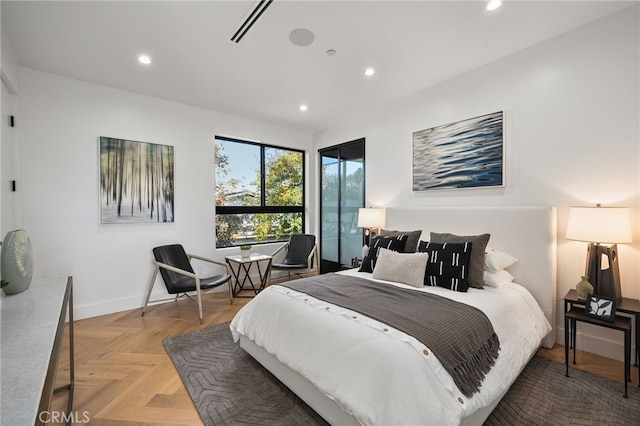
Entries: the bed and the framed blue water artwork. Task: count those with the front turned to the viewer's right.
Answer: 0

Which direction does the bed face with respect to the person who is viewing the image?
facing the viewer and to the left of the viewer

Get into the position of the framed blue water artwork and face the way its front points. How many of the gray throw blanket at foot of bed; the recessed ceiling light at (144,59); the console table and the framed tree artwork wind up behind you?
0

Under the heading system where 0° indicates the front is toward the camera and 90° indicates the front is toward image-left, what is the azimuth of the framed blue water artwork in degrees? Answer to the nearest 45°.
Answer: approximately 45°

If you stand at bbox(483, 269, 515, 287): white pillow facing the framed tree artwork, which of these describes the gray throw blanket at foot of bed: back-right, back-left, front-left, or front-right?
front-left

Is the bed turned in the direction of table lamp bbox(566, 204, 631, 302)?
no

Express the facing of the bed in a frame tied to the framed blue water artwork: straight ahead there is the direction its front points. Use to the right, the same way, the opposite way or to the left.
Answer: the same way

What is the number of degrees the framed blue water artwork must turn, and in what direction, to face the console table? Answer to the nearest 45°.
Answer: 0° — it already faces it

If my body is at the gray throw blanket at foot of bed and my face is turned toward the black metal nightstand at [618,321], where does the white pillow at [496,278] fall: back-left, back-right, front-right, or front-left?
front-left
